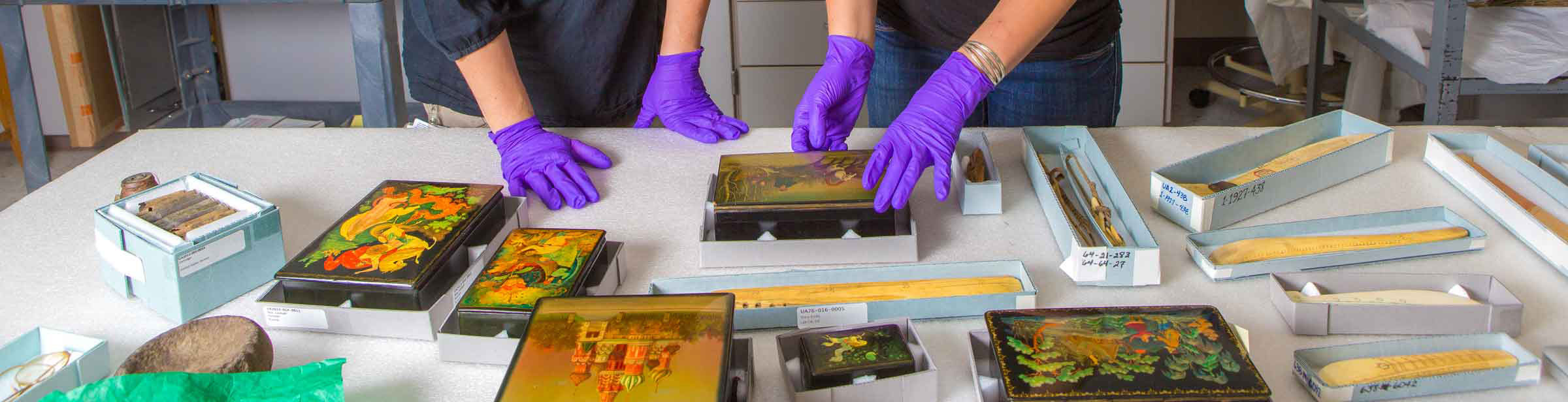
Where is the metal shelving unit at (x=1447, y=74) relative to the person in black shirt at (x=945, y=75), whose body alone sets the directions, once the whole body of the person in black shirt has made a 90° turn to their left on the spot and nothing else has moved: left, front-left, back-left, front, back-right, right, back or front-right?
front-left

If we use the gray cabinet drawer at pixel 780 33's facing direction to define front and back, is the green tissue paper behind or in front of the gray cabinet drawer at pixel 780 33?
in front

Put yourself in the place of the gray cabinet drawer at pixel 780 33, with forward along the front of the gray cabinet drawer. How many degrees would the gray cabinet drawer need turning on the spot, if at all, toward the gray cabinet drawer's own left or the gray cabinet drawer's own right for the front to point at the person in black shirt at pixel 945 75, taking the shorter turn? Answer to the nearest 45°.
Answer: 0° — it already faces them

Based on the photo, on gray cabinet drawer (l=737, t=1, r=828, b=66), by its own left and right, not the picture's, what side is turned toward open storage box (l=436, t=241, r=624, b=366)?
front

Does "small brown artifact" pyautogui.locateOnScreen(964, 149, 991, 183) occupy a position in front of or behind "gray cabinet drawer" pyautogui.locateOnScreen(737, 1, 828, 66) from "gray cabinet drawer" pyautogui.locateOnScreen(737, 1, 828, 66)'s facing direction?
in front

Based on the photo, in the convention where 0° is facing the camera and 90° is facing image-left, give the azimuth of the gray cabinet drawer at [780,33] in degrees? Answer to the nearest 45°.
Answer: approximately 0°

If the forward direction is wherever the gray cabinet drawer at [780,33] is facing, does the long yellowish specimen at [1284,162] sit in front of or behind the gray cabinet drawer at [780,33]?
in front

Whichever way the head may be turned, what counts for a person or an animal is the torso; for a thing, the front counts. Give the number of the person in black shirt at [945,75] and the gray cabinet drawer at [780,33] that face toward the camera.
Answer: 2

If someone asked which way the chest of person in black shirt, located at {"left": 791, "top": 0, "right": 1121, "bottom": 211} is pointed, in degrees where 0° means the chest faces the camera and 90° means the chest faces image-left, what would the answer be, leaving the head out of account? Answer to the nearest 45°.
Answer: approximately 0°

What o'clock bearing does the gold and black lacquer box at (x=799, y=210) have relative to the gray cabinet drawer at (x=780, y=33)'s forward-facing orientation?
The gold and black lacquer box is roughly at 12 o'clock from the gray cabinet drawer.
